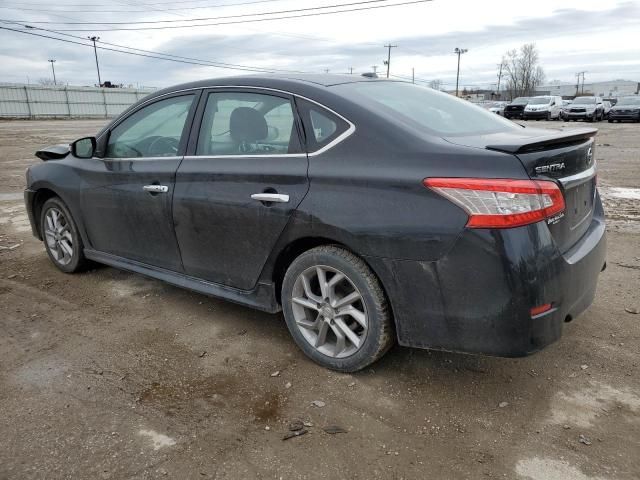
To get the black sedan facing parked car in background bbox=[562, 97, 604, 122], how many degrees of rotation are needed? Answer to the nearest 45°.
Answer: approximately 90° to its right

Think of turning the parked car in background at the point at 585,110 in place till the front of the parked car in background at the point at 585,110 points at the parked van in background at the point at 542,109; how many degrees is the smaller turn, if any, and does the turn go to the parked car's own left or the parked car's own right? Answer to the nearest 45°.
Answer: approximately 45° to the parked car's own right

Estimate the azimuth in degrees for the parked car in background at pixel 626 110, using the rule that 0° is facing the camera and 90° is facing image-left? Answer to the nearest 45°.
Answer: approximately 45°

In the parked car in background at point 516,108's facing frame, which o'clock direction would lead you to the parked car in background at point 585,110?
the parked car in background at point 585,110 is roughly at 8 o'clock from the parked car in background at point 516,108.

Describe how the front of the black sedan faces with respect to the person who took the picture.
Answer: facing away from the viewer and to the left of the viewer

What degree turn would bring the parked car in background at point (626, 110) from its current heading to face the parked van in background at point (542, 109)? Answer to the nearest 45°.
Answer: approximately 45° to its right

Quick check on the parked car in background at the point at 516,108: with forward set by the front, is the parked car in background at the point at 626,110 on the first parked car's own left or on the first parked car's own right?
on the first parked car's own left

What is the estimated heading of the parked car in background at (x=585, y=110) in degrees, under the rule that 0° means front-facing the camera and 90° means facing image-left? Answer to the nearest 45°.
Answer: approximately 45°
